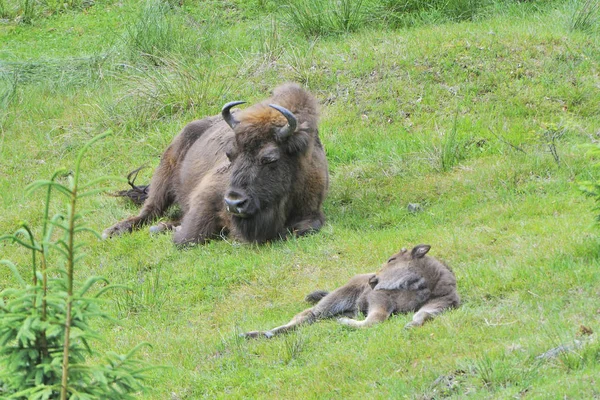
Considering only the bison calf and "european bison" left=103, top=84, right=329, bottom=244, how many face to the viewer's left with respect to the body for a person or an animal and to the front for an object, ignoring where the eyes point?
0

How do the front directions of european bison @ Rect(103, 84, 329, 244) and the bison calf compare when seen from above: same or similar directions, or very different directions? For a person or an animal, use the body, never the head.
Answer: same or similar directions

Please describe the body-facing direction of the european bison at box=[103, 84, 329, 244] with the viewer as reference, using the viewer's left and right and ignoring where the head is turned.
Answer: facing the viewer and to the right of the viewer

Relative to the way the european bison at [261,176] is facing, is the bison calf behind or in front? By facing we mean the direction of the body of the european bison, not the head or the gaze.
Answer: in front

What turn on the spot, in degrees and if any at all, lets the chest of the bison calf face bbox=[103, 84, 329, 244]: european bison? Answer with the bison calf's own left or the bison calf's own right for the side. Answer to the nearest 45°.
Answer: approximately 180°
